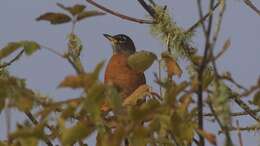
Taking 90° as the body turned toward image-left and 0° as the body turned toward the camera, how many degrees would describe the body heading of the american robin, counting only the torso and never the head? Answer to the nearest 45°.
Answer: approximately 45°
